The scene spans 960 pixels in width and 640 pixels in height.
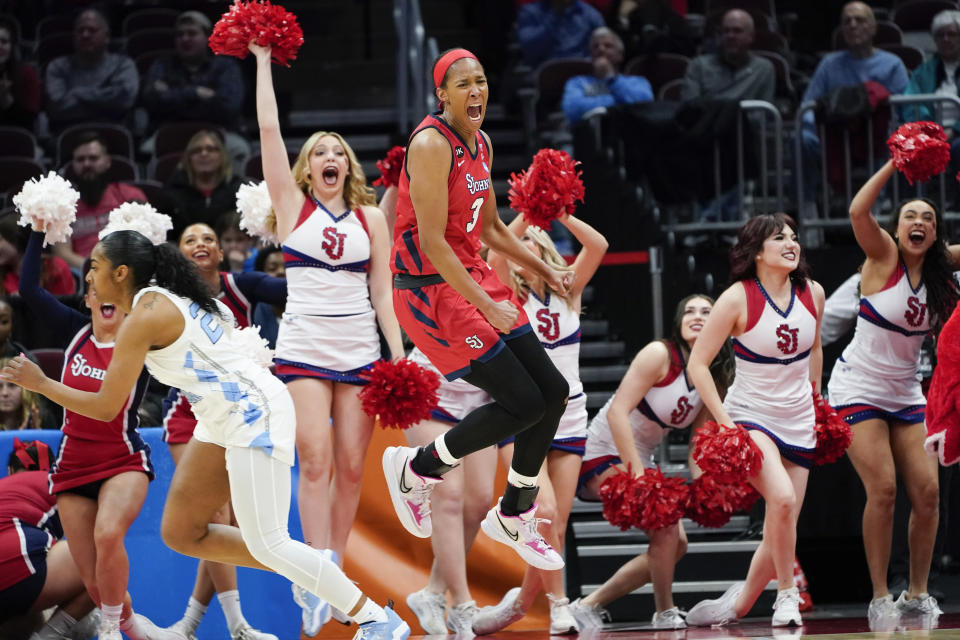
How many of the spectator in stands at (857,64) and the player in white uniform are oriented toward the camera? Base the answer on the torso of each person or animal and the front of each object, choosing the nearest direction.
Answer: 1

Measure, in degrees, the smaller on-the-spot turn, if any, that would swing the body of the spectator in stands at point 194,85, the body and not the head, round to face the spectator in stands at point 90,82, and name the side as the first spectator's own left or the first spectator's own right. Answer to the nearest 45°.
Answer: approximately 135° to the first spectator's own right

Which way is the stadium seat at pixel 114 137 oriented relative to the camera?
toward the camera

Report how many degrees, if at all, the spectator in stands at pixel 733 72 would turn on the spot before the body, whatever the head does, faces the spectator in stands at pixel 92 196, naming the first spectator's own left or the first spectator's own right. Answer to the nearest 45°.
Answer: approximately 45° to the first spectator's own right

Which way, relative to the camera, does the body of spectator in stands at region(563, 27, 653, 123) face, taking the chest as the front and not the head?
toward the camera

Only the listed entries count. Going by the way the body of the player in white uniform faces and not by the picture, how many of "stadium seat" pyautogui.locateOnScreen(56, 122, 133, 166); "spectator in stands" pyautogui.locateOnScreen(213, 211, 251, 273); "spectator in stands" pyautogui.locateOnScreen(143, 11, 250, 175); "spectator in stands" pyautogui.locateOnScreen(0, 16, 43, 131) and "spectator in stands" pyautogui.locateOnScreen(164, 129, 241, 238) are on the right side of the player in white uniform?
5

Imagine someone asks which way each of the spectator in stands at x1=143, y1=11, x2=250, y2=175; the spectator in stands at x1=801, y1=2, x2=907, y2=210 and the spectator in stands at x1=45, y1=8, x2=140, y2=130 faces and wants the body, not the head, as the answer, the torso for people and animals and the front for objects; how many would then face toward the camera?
3

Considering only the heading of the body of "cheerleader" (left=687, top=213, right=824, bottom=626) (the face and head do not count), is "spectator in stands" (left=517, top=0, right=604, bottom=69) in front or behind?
behind

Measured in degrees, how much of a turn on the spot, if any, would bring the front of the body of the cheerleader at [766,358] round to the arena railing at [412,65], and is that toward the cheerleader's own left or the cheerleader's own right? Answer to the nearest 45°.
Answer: approximately 180°

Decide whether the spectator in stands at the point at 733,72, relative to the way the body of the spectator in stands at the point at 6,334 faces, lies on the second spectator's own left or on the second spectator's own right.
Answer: on the second spectator's own left

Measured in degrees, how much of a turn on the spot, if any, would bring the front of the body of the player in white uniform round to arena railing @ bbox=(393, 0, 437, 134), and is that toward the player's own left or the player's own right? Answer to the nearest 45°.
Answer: approximately 90° to the player's own right

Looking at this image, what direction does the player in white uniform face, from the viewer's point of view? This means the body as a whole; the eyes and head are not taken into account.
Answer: to the viewer's left
